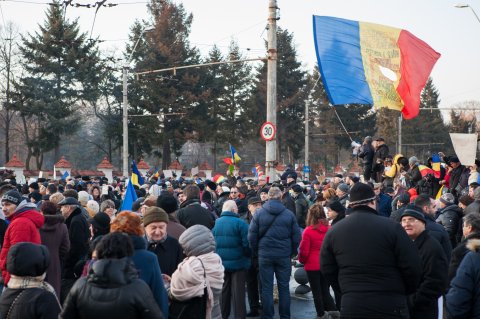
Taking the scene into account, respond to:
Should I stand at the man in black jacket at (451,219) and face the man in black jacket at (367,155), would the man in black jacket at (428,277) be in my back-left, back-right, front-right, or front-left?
back-left

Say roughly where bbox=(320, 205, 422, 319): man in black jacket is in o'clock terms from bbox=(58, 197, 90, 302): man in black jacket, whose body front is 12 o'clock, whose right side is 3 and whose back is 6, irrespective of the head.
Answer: bbox=(320, 205, 422, 319): man in black jacket is roughly at 8 o'clock from bbox=(58, 197, 90, 302): man in black jacket.
